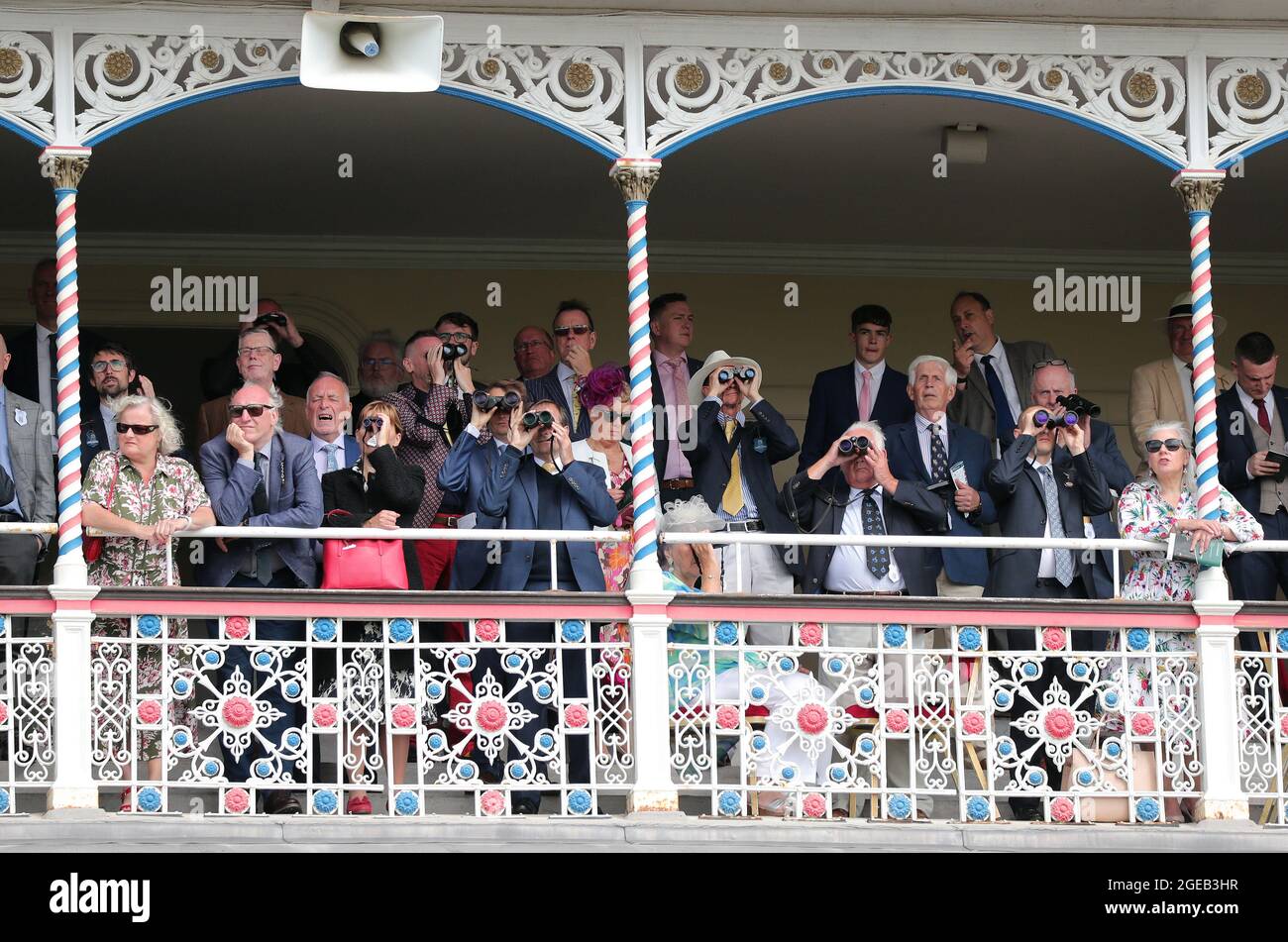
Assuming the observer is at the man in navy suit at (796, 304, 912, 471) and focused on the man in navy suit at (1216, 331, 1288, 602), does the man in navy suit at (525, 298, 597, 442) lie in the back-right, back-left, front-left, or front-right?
back-right

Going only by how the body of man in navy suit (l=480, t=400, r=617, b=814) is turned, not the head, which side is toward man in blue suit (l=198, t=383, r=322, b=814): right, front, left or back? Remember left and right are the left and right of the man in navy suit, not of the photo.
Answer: right

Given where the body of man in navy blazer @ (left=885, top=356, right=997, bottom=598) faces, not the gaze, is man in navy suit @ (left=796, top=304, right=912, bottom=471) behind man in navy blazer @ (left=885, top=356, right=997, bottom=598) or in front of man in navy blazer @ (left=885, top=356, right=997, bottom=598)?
behind

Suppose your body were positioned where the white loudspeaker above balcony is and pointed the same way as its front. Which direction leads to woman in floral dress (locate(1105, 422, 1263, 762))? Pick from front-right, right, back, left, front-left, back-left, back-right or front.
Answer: left

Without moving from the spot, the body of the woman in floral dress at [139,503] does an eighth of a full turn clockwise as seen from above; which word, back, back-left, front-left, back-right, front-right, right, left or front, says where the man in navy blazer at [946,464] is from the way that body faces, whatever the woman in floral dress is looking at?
back-left

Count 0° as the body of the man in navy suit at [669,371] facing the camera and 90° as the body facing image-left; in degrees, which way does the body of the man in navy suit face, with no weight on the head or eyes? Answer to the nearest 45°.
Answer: approximately 315°

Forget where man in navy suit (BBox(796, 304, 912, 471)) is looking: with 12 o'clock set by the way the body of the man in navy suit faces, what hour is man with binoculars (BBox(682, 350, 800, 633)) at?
The man with binoculars is roughly at 1 o'clock from the man in navy suit.

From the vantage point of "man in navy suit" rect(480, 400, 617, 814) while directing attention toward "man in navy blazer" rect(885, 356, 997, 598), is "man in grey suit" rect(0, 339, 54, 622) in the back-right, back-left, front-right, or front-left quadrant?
back-left

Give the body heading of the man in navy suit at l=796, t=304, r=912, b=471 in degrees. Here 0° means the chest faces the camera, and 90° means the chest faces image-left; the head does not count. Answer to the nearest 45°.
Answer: approximately 0°
